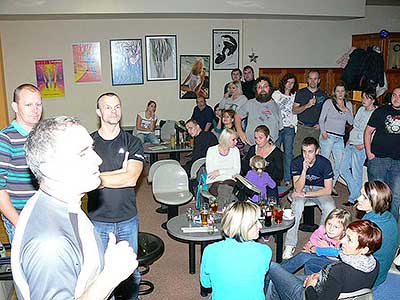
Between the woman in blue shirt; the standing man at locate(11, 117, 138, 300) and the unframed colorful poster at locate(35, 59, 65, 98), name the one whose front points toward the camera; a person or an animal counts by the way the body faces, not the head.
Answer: the unframed colorful poster

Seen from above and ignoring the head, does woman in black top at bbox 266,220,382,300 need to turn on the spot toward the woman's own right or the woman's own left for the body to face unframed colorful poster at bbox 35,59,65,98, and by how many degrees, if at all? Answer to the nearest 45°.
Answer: approximately 45° to the woman's own right

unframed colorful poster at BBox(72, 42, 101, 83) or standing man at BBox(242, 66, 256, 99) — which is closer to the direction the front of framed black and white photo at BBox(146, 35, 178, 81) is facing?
the standing man

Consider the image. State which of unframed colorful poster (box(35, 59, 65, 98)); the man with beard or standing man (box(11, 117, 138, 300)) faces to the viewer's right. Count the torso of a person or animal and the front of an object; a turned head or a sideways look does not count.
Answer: the standing man

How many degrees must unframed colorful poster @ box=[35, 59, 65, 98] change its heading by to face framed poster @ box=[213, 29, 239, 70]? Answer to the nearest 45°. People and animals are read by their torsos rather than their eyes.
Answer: approximately 90° to its left

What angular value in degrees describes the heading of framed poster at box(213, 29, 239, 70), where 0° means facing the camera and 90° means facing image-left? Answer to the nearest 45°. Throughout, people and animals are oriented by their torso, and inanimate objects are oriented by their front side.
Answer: approximately 0°

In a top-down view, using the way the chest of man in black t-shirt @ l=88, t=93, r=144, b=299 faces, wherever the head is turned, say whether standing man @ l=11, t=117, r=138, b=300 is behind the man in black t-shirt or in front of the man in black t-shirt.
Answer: in front

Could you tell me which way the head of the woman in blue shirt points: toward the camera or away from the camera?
away from the camera

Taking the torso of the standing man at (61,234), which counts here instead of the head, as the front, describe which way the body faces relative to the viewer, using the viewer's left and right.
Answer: facing to the right of the viewer

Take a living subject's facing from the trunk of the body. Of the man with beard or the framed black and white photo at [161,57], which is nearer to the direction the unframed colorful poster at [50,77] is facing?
the man with beard

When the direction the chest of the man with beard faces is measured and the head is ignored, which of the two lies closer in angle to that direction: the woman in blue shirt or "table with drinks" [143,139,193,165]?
the woman in blue shirt

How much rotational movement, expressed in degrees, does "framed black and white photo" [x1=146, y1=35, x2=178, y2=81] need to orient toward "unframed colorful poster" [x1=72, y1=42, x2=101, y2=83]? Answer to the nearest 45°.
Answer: approximately 90° to its right

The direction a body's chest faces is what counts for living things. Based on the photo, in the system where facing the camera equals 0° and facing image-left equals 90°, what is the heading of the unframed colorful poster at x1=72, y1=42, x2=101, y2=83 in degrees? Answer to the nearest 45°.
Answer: approximately 0°
